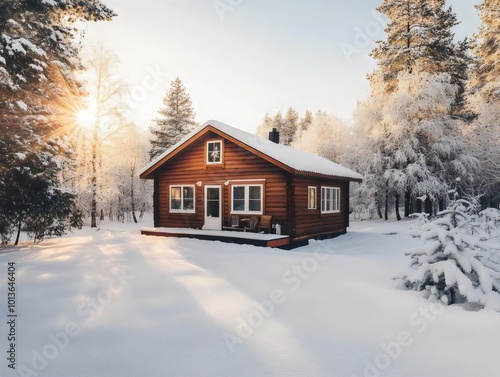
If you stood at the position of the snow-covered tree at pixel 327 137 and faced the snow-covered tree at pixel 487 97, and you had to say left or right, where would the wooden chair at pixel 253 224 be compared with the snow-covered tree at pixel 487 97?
right

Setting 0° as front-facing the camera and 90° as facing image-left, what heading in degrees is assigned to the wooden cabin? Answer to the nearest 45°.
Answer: approximately 45°

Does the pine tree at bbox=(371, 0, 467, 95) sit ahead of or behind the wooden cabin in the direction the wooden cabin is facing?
behind

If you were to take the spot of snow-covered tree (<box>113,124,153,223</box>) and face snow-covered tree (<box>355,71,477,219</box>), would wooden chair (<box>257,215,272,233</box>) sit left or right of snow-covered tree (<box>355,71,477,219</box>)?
right

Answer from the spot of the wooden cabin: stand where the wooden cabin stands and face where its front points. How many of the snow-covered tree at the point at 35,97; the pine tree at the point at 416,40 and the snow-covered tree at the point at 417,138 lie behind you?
2

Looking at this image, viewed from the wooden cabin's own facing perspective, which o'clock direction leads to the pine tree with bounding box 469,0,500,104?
The pine tree is roughly at 7 o'clock from the wooden cabin.

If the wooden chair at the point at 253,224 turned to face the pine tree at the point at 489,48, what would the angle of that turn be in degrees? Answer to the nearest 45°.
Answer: approximately 135° to its left

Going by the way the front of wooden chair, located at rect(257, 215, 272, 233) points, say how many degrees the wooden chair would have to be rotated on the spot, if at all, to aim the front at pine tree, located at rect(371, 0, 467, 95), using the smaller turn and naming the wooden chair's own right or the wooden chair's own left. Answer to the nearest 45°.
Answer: approximately 180°

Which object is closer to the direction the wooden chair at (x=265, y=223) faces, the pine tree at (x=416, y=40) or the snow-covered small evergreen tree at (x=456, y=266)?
the snow-covered small evergreen tree
